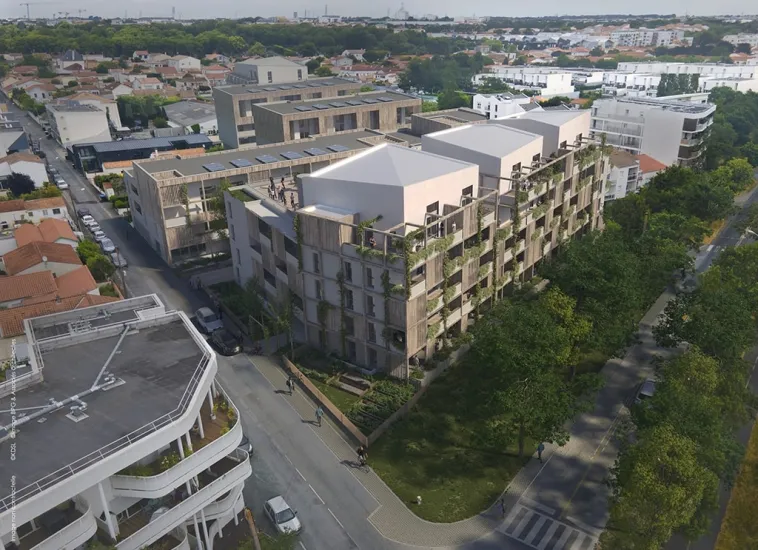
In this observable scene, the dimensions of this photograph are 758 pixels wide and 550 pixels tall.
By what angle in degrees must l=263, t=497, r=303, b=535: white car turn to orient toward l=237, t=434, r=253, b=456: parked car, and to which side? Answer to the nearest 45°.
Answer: approximately 135° to its left

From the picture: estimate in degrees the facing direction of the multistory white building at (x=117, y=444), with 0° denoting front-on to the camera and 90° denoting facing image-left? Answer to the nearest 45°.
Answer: approximately 315°

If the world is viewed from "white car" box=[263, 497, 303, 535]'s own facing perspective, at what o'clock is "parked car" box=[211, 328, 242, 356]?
The parked car is roughly at 7 o'clock from the white car.
